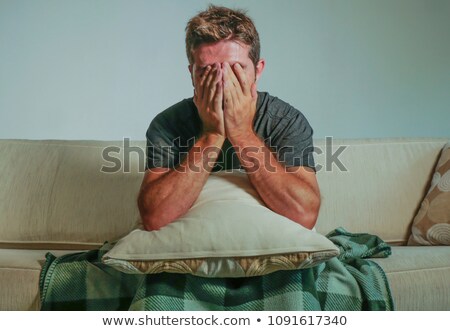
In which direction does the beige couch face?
toward the camera

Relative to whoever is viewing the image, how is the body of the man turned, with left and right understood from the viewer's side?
facing the viewer

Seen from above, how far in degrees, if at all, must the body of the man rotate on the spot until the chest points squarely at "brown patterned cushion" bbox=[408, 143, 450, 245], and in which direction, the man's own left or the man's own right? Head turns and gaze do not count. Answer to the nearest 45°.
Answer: approximately 135° to the man's own left
